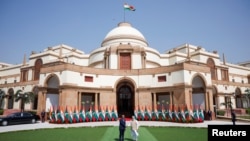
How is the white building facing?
toward the camera
